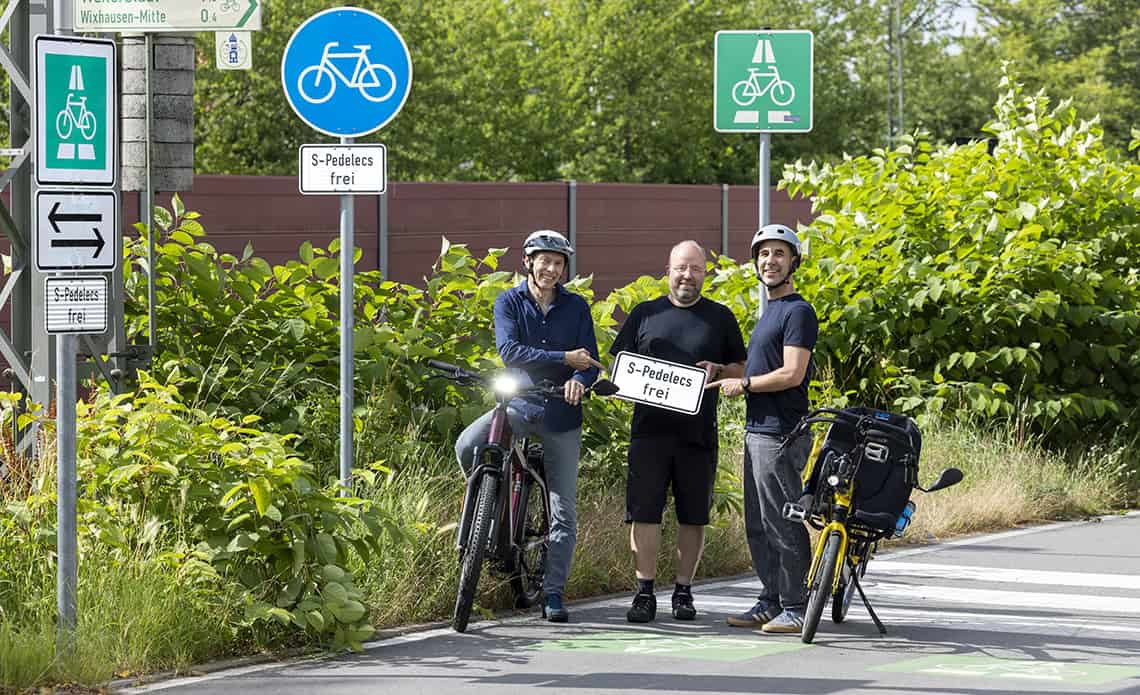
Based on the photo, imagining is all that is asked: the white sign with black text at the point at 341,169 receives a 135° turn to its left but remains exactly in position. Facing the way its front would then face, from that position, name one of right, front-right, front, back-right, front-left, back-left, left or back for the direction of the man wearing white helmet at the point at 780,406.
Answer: front-right

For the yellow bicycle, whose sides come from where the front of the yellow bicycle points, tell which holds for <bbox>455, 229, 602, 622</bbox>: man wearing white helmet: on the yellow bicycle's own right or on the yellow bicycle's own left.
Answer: on the yellow bicycle's own right

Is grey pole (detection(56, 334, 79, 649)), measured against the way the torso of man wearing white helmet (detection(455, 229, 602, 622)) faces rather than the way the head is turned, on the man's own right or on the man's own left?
on the man's own right

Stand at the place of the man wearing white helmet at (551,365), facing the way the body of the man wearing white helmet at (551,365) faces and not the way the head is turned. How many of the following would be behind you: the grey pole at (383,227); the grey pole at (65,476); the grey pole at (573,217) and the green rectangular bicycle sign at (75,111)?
2

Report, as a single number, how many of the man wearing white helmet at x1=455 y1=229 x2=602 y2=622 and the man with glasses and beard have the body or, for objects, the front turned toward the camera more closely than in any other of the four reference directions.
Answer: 2

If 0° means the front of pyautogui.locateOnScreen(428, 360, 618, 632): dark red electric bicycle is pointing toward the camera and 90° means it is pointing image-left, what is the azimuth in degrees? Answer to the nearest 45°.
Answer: approximately 0°

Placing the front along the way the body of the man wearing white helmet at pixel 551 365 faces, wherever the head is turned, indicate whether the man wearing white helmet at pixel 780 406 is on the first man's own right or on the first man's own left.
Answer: on the first man's own left

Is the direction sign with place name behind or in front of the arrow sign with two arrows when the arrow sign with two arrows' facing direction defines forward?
behind

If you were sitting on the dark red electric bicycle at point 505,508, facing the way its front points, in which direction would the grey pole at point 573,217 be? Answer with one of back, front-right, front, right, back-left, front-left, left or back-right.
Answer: back
